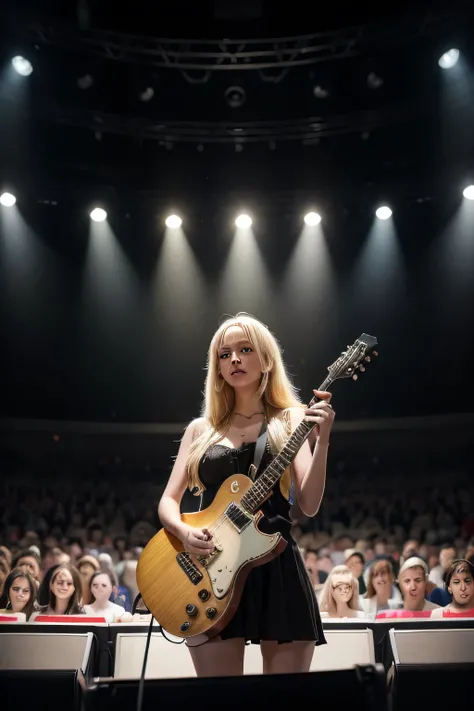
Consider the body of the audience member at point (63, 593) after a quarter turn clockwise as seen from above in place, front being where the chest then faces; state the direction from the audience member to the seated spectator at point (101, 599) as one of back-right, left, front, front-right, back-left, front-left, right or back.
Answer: back-right

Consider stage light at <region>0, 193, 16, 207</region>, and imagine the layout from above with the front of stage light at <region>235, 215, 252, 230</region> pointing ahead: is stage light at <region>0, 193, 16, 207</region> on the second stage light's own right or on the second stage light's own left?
on the second stage light's own right

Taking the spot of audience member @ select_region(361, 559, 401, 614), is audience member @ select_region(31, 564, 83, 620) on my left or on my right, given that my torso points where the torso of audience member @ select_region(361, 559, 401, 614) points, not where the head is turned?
on my right

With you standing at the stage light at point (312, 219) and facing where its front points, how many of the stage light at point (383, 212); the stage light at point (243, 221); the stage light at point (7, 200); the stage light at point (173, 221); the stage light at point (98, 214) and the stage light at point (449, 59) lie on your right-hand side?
4

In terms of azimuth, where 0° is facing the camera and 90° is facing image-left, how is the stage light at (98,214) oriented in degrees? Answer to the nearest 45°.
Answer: approximately 0°

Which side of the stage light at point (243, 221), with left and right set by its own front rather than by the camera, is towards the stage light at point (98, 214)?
right
